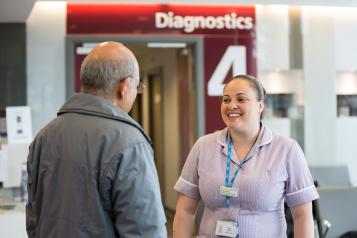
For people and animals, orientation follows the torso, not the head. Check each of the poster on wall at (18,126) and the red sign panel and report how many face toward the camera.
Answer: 2

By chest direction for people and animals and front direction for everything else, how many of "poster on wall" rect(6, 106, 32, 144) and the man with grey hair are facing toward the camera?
1

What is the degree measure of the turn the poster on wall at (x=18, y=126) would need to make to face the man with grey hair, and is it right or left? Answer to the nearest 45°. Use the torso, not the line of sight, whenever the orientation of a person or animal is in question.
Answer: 0° — it already faces them

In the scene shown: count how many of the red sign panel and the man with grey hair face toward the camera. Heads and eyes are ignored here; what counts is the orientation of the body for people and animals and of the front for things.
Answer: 1

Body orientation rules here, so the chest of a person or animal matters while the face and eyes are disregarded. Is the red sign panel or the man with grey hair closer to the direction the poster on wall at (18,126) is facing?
the man with grey hair

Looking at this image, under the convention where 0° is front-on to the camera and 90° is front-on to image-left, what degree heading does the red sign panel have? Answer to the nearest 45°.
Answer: approximately 0°

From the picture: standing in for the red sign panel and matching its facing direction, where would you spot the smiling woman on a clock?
The smiling woman is roughly at 12 o'clock from the red sign panel.

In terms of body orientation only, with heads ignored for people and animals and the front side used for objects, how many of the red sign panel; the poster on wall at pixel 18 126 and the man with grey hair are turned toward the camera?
2

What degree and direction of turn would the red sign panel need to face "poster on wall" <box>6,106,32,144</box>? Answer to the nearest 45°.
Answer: approximately 45° to its right

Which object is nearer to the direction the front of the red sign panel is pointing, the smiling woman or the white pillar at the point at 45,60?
the smiling woman

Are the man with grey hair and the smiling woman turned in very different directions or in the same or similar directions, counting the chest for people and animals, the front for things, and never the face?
very different directions

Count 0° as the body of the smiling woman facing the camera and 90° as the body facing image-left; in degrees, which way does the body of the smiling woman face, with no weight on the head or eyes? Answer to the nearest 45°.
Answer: approximately 45°
